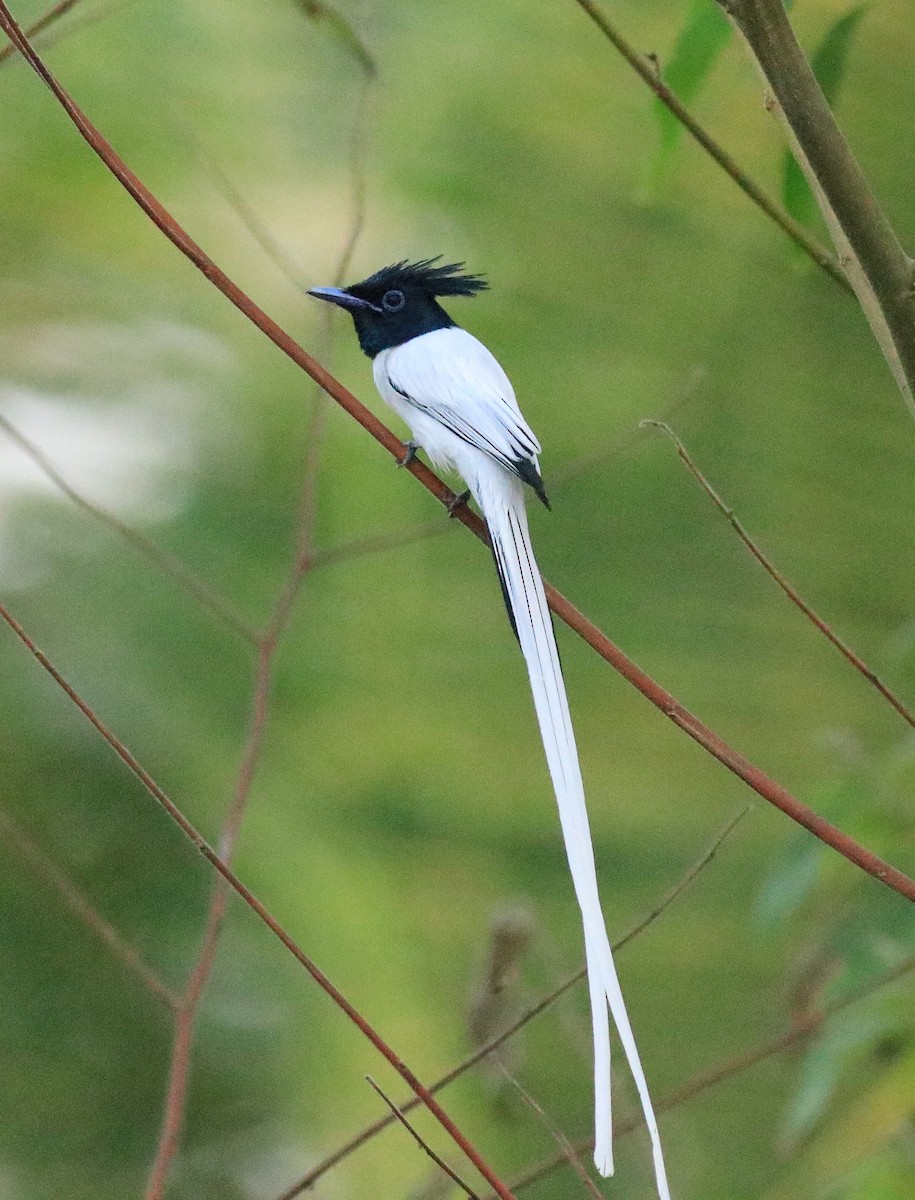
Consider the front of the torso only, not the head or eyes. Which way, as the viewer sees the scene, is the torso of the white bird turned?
to the viewer's left
